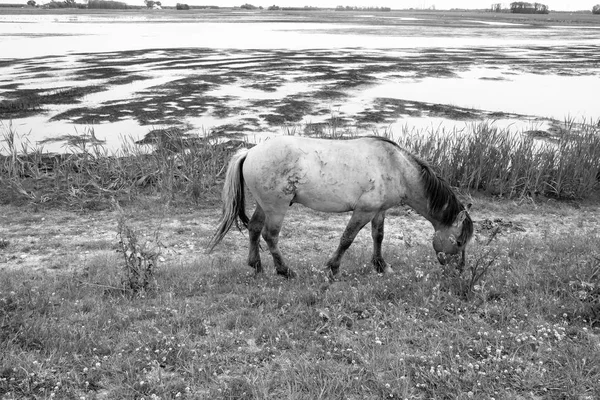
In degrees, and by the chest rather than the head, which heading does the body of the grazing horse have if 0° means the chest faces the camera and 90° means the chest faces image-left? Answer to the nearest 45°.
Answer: approximately 270°
